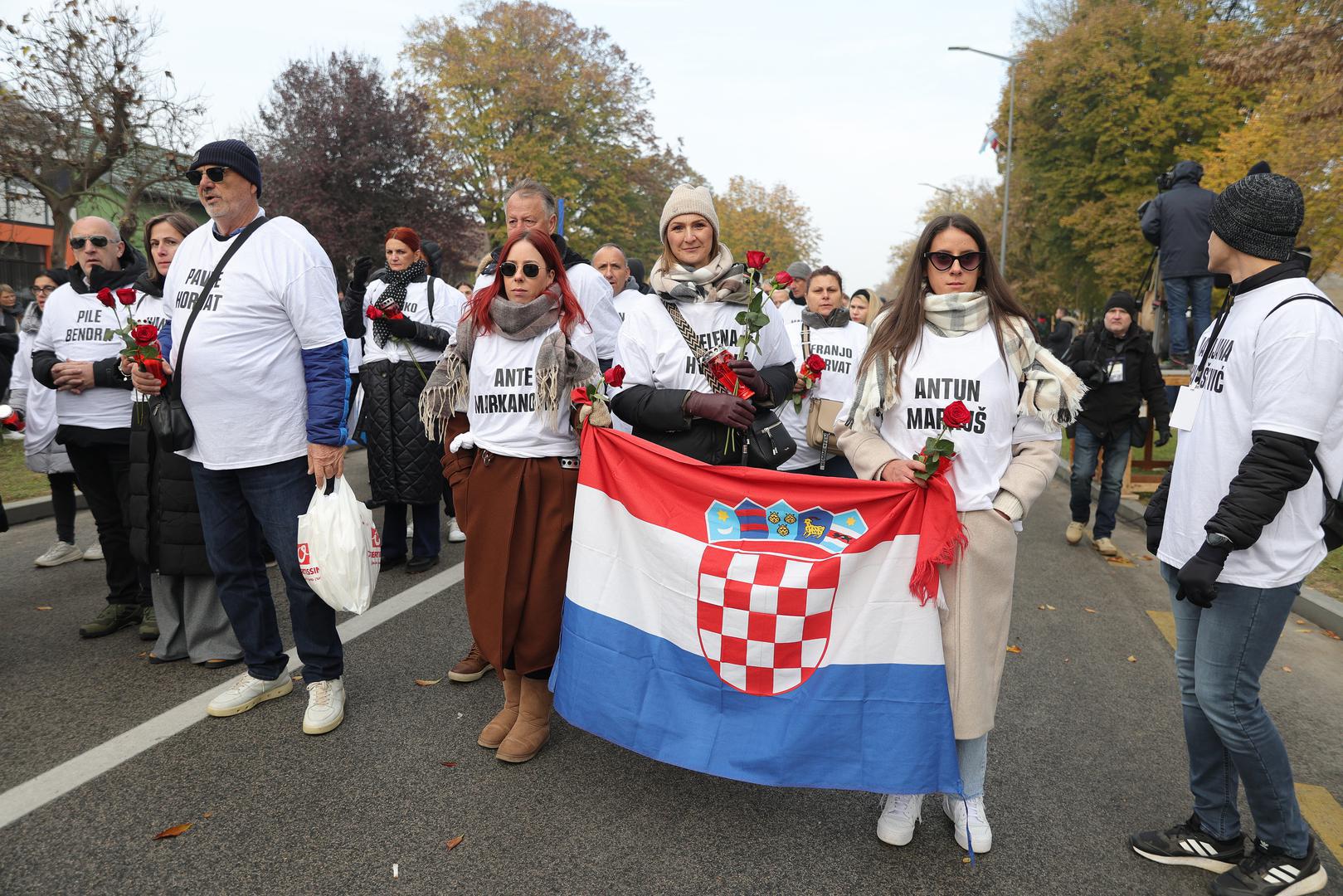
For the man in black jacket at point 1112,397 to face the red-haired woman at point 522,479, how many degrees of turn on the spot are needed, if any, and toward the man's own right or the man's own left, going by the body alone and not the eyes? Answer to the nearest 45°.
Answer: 0° — they already face them

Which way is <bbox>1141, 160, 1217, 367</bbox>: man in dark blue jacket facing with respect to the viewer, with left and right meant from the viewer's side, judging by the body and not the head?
facing away from the viewer

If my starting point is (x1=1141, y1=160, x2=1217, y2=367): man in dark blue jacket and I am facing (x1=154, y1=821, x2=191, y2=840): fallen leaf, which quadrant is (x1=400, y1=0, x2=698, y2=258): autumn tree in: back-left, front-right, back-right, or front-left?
back-right

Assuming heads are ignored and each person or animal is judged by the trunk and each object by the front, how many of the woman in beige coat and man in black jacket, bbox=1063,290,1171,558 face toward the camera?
2

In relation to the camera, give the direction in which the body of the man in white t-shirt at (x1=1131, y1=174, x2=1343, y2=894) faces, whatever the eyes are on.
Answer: to the viewer's left

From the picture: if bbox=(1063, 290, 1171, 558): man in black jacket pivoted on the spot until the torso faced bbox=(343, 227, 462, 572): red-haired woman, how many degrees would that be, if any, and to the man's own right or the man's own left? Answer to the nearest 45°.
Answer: approximately 45° to the man's own right

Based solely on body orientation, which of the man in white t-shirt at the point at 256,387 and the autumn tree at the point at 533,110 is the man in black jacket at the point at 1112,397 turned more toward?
the man in white t-shirt

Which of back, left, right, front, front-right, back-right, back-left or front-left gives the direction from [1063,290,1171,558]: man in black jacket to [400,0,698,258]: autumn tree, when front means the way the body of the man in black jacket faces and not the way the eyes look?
back-right
